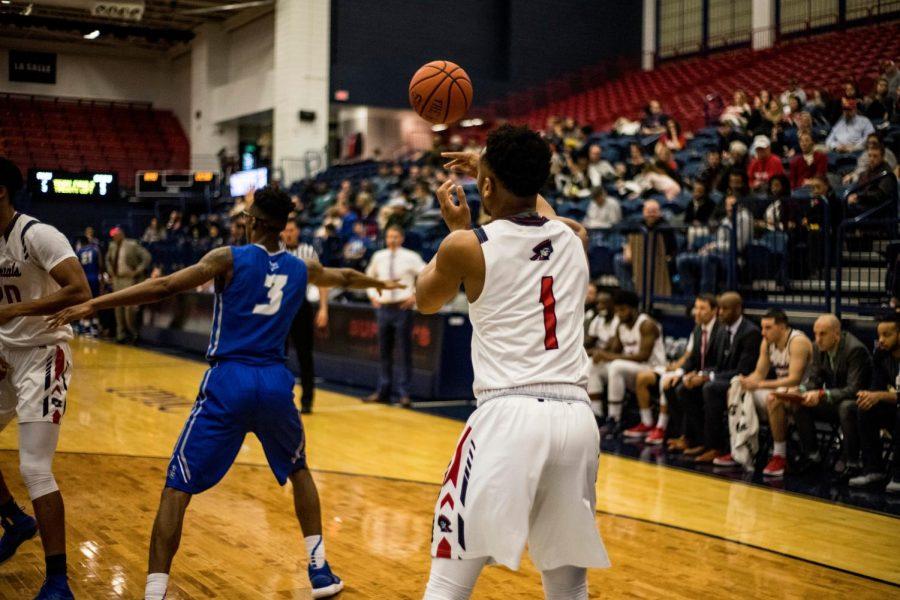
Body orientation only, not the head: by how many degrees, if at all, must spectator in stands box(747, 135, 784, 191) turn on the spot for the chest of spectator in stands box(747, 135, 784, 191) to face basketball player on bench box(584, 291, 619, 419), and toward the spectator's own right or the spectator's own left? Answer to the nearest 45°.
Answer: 0° — they already face them

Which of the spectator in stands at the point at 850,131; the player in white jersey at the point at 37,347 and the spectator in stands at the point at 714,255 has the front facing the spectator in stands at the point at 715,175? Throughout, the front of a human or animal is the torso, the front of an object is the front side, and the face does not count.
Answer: the spectator in stands at the point at 850,131

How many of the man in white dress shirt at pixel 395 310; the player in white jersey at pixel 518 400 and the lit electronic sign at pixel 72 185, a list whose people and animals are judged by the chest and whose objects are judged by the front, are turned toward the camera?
2

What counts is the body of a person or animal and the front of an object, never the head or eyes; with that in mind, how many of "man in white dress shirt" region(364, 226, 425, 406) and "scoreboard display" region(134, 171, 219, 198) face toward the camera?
2

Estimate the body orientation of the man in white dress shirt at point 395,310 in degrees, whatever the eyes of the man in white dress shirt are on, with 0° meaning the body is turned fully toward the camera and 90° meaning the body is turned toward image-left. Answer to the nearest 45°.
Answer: approximately 0°

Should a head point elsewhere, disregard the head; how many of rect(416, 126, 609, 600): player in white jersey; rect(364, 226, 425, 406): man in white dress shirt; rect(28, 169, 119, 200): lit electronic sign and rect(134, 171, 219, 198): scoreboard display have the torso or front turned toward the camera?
3

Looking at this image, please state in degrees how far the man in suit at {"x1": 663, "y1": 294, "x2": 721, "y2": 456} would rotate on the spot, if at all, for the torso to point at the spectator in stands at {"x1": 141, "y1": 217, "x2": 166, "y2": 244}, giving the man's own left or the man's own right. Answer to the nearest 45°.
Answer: approximately 90° to the man's own right

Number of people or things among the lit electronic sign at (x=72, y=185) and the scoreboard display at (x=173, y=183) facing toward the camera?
2

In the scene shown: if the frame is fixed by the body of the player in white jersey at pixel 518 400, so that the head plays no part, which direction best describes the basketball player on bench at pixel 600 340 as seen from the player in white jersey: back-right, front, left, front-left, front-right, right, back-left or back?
front-right

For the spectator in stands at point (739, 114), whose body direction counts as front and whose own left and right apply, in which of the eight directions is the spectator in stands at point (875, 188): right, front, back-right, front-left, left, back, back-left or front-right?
front-left
